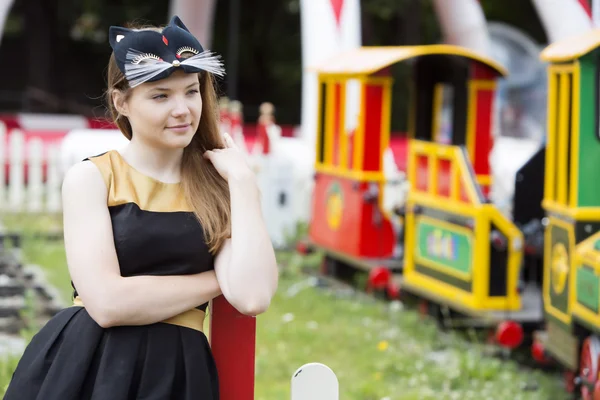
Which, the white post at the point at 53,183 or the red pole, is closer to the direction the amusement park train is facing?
the red pole

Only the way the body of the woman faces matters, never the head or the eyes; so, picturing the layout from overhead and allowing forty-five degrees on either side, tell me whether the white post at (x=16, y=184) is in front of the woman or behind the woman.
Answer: behind

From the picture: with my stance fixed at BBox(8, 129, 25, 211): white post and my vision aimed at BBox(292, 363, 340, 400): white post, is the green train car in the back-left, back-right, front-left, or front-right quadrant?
front-left

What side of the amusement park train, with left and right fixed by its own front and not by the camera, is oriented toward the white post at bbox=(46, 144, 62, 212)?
back

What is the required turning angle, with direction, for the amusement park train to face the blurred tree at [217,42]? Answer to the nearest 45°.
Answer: approximately 135° to its left

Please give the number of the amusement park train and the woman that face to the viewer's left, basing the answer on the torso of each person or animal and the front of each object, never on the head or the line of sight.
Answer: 0

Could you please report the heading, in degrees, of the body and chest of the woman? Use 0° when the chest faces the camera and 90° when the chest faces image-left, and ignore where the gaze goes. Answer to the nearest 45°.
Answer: approximately 315°

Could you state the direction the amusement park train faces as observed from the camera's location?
facing the viewer and to the right of the viewer

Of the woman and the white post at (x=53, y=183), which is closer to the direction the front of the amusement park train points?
the woman

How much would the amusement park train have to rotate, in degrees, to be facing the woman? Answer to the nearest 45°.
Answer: approximately 45° to its right

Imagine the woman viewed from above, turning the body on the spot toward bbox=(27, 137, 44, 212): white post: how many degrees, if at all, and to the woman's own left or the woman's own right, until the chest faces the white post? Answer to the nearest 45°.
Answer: approximately 135° to the woman's own left

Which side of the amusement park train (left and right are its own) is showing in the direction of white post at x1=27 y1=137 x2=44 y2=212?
back
